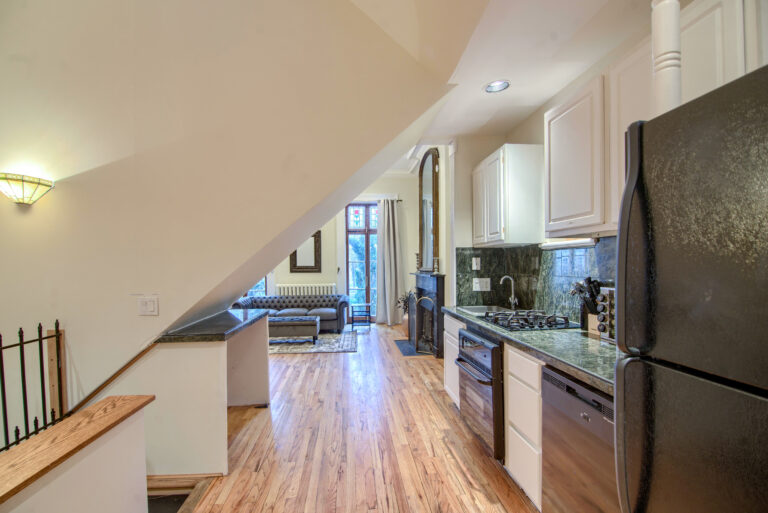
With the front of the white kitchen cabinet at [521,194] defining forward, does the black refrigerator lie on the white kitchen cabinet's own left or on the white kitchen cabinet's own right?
on the white kitchen cabinet's own left

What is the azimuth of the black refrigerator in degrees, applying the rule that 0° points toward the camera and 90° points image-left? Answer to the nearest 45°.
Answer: approximately 45°

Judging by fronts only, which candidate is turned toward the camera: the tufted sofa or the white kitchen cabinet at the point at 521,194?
the tufted sofa

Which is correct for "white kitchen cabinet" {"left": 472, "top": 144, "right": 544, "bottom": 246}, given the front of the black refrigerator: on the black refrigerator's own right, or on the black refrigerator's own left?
on the black refrigerator's own right

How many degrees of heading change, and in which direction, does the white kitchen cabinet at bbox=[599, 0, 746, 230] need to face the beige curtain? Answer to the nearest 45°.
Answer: approximately 90° to its right

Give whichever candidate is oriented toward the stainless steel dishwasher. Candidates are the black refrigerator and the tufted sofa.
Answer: the tufted sofa

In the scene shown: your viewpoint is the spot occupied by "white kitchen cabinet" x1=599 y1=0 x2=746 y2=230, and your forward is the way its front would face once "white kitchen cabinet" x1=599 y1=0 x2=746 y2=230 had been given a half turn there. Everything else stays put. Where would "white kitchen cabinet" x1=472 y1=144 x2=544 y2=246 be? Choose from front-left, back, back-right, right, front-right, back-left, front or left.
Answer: left

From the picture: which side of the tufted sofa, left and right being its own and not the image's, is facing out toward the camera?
front

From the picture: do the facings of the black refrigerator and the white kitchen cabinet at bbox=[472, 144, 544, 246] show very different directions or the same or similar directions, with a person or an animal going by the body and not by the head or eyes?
same or similar directions

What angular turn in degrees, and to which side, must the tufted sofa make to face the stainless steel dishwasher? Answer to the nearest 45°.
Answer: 0° — it already faces it

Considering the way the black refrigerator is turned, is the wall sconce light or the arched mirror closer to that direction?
the wall sconce light

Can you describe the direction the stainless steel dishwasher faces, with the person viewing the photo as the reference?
facing the viewer and to the left of the viewer

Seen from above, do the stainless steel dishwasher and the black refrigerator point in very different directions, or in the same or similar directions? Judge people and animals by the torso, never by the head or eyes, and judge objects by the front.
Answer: same or similar directions

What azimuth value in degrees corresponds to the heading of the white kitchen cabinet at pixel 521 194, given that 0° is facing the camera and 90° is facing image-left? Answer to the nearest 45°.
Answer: approximately 90°

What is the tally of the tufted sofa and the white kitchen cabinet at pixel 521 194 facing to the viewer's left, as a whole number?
1

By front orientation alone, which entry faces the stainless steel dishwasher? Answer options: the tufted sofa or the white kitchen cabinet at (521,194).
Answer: the tufted sofa

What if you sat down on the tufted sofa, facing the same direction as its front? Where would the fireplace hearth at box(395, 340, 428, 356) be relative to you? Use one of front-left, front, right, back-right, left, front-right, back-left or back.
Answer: front-left
